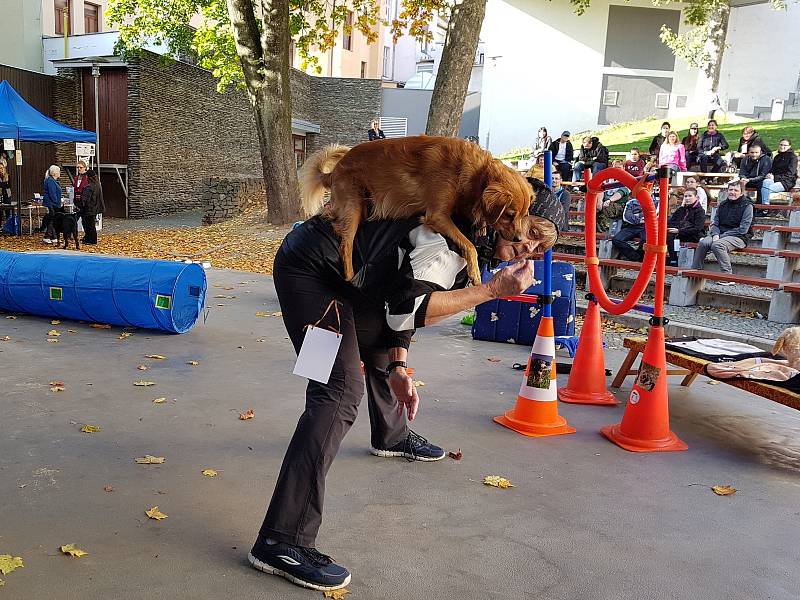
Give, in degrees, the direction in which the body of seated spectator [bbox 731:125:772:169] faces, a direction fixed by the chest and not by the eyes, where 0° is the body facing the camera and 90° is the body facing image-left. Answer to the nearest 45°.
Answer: approximately 45°

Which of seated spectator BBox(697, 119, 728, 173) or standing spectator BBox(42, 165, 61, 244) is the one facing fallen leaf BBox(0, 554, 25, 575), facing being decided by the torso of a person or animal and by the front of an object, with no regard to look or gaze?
the seated spectator

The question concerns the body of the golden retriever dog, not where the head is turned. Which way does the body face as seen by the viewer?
to the viewer's right

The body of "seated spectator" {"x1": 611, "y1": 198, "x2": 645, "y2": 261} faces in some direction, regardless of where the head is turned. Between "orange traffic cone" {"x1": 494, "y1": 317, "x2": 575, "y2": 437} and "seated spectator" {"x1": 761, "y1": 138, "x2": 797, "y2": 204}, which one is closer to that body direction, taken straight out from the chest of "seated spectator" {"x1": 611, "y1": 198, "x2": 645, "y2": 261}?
the orange traffic cone

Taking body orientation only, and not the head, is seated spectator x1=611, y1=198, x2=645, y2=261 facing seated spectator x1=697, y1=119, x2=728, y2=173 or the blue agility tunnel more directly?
the blue agility tunnel

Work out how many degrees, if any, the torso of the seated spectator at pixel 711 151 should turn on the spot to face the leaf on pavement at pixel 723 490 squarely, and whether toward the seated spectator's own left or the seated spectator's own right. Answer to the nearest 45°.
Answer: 0° — they already face it

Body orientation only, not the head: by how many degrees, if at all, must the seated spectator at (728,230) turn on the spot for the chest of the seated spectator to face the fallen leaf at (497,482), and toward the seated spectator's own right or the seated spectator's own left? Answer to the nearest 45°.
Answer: approximately 45° to the seated spectator's own left

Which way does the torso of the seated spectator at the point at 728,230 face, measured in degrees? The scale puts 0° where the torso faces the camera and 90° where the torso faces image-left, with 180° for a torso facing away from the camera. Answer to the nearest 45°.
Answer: approximately 45°

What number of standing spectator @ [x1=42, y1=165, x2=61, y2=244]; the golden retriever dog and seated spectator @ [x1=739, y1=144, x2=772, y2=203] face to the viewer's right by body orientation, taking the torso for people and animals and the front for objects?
2

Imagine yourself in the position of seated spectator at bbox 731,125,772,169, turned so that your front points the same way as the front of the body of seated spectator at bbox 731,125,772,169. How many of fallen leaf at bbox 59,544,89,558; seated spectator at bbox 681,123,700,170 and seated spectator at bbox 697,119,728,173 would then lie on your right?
2

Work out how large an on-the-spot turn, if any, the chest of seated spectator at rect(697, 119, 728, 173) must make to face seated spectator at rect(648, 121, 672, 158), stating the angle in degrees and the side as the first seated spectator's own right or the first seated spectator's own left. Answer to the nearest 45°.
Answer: approximately 90° to the first seated spectator's own right

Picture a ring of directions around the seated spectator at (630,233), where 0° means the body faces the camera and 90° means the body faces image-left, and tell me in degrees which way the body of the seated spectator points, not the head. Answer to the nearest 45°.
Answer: approximately 45°

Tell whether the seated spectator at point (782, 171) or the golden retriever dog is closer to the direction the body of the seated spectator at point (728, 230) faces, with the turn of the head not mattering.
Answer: the golden retriever dog
